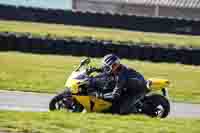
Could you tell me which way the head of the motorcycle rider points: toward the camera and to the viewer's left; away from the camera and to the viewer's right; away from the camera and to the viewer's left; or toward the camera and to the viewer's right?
toward the camera and to the viewer's left

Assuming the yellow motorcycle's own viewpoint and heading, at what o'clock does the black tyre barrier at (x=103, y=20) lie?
The black tyre barrier is roughly at 3 o'clock from the yellow motorcycle.

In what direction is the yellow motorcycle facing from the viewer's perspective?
to the viewer's left

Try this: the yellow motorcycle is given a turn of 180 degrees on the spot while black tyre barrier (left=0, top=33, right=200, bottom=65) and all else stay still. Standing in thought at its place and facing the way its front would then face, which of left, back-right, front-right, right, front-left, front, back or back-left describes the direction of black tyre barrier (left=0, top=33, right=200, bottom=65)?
left
